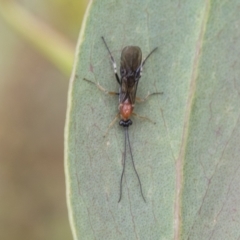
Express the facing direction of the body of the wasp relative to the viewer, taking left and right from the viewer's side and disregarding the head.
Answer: facing the viewer
